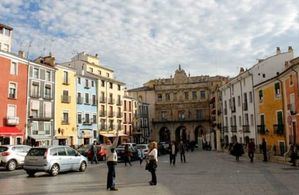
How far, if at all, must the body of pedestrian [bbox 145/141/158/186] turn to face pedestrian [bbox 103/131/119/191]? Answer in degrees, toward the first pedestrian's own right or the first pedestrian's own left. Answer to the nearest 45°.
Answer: approximately 45° to the first pedestrian's own left

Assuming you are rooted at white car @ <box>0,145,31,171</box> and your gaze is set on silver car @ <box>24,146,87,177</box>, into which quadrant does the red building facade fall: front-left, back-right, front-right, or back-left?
back-left

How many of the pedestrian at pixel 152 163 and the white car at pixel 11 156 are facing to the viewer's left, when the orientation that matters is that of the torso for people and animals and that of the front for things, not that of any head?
1

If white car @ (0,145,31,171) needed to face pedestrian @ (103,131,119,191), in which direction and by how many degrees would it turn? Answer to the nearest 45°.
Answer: approximately 135° to its right

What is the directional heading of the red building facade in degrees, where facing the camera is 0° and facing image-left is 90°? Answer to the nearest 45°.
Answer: approximately 315°

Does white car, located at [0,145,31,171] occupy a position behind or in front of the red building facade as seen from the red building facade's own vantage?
in front
